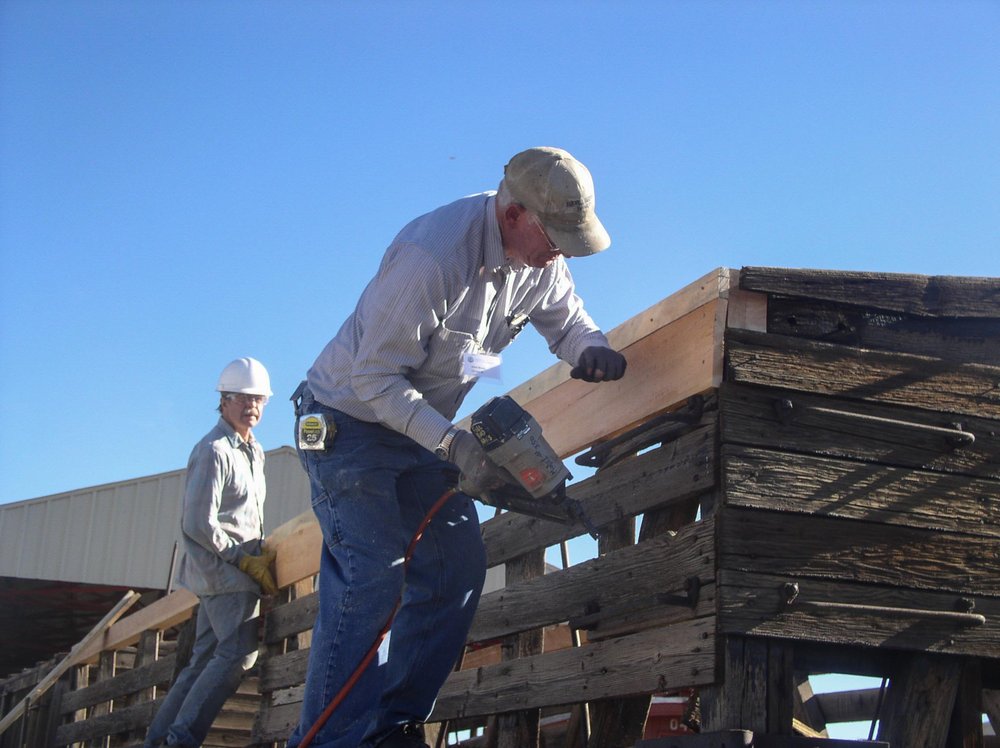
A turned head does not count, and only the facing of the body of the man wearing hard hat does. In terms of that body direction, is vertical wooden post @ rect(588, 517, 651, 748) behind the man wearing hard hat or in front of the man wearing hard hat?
in front

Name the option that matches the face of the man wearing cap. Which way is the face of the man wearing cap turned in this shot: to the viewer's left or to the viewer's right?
to the viewer's right

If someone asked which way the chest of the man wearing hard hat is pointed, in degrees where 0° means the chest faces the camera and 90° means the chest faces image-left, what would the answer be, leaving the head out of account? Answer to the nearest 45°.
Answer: approximately 315°
